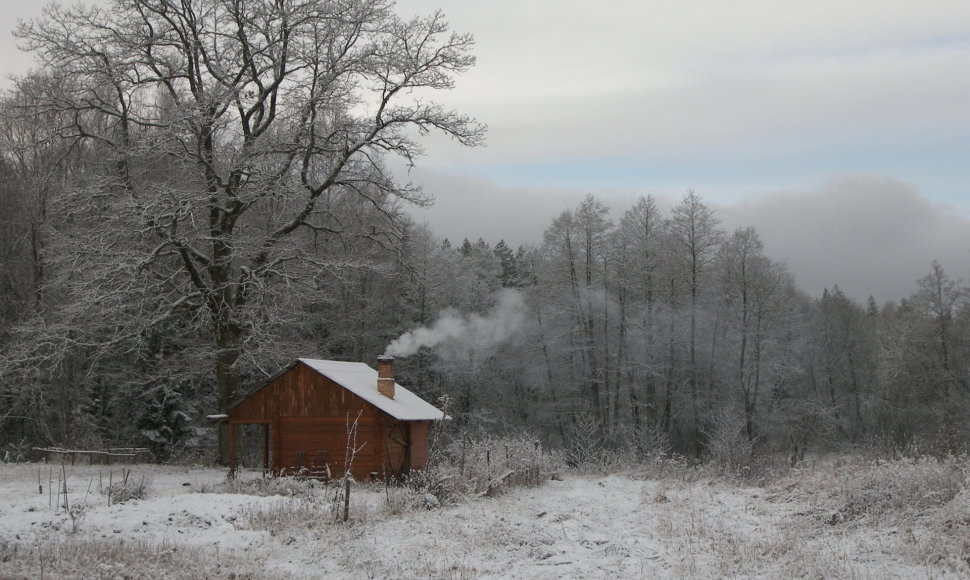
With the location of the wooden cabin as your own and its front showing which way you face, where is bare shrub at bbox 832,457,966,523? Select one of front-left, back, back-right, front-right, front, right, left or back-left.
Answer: back-left

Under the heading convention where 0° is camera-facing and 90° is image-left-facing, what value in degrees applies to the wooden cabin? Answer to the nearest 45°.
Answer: approximately 90°

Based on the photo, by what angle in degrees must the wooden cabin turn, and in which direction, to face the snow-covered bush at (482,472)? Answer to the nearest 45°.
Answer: approximately 135° to its left

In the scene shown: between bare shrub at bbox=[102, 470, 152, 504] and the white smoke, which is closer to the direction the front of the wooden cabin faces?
the bare shrub
